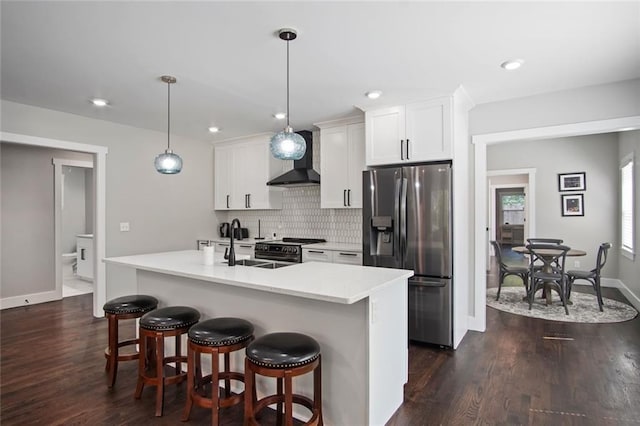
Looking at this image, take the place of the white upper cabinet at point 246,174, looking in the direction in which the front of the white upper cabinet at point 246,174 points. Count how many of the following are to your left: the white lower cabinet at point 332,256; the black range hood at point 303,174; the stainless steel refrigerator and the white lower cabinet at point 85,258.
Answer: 3

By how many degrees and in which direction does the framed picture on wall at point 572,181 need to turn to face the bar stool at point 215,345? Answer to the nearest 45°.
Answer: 0° — it already faces it

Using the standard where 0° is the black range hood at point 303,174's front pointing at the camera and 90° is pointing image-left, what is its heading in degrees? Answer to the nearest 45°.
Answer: approximately 45°

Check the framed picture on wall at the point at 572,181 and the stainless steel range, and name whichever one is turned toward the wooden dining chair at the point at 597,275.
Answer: the framed picture on wall

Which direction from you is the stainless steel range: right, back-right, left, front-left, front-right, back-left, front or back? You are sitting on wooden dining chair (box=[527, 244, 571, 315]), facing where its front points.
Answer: back-left

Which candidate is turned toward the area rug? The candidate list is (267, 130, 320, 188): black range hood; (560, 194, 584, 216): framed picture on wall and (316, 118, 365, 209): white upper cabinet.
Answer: the framed picture on wall

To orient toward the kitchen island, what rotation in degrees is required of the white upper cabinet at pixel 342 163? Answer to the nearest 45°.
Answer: approximately 45° to its left

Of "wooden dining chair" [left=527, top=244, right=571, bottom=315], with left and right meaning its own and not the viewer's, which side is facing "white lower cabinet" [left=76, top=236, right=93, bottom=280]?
left

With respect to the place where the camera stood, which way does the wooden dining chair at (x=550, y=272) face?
facing away from the viewer

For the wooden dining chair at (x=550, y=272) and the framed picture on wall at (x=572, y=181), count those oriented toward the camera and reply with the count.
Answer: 1

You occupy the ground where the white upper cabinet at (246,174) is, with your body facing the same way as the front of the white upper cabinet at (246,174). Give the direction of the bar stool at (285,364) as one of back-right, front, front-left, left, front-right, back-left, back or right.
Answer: front-left

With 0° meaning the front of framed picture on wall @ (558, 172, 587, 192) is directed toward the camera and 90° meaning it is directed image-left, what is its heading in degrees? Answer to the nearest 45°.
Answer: approximately 0°

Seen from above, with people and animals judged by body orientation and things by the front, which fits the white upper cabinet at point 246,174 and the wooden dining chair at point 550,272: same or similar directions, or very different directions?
very different directions

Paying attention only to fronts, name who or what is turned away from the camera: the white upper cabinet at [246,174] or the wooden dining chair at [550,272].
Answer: the wooden dining chair
